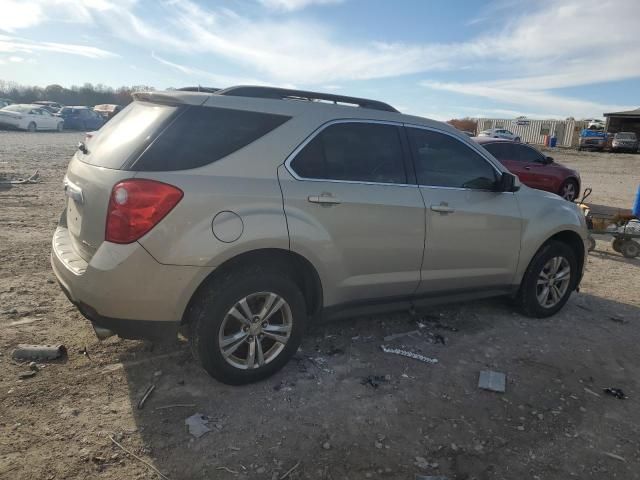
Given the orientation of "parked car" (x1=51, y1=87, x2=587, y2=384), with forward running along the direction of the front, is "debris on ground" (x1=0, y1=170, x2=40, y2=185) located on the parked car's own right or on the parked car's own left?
on the parked car's own left

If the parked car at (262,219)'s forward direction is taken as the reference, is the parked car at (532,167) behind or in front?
in front

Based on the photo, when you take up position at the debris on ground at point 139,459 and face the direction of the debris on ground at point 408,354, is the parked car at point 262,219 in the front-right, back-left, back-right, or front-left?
front-left

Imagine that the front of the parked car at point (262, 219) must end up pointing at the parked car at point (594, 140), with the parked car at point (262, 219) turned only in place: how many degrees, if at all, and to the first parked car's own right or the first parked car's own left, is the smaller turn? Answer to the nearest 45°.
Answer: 0° — it already faces it

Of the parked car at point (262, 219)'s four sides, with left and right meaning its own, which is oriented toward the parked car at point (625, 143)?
front

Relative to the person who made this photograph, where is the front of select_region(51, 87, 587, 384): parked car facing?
facing away from the viewer and to the right of the viewer

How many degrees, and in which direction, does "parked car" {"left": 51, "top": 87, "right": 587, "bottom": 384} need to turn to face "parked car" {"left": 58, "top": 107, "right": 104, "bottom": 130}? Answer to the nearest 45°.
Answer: approximately 90° to its left

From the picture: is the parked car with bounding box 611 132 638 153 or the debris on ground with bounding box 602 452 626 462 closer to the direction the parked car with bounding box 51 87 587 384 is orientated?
the parked car

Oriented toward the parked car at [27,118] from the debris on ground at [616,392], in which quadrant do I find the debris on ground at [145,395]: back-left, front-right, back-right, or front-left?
front-left

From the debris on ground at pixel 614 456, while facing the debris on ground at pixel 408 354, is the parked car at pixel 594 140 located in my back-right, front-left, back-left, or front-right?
front-right

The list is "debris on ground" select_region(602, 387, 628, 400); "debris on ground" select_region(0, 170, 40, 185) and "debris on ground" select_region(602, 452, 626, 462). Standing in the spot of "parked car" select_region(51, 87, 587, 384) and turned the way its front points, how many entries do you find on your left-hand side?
1
